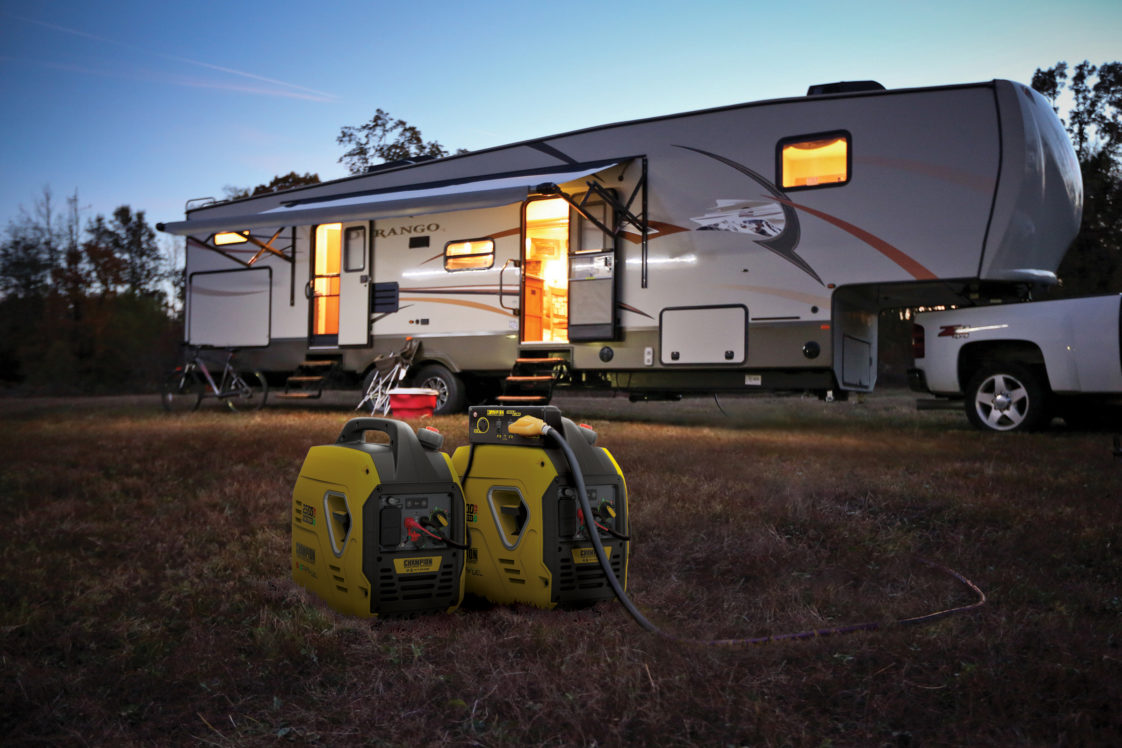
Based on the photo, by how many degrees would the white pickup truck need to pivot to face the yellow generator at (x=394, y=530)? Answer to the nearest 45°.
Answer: approximately 90° to its right

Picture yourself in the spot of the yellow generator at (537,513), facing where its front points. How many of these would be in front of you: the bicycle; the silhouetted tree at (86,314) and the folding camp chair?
0

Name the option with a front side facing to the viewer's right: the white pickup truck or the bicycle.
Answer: the white pickup truck

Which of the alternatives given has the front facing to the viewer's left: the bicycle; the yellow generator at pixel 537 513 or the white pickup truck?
the bicycle

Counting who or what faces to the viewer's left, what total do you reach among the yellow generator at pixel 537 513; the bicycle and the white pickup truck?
1

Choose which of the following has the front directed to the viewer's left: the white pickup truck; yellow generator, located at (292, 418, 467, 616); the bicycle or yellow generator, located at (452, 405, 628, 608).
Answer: the bicycle

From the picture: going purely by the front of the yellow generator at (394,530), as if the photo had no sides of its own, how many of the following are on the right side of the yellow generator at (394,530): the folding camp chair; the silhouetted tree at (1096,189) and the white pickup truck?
0

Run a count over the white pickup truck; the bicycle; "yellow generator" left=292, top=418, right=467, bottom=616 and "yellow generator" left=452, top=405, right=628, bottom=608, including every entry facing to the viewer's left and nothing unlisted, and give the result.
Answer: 1

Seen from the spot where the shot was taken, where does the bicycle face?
facing to the left of the viewer

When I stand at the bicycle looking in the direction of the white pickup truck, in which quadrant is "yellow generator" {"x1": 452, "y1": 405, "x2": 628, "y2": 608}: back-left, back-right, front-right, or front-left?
front-right

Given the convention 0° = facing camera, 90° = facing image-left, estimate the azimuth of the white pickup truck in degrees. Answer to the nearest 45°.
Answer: approximately 270°

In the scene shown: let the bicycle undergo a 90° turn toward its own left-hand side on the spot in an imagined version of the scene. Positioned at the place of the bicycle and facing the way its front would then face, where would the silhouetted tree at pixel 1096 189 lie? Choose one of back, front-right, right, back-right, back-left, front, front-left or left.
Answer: left

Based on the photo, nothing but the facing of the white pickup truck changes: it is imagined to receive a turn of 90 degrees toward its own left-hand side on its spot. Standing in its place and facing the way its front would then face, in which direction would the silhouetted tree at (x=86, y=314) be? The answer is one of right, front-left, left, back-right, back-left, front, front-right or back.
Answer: left

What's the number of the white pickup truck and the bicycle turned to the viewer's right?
1

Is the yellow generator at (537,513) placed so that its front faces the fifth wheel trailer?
no

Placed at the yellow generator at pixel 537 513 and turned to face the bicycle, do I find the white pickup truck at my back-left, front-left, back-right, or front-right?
front-right

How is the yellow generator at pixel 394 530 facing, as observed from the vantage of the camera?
facing the viewer and to the right of the viewer

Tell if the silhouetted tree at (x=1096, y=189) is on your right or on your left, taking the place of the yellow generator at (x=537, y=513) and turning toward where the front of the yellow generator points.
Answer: on your left

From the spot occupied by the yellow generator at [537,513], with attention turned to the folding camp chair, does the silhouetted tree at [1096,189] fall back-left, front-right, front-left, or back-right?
front-right

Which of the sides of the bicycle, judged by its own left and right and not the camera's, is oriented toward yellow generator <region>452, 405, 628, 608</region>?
left
